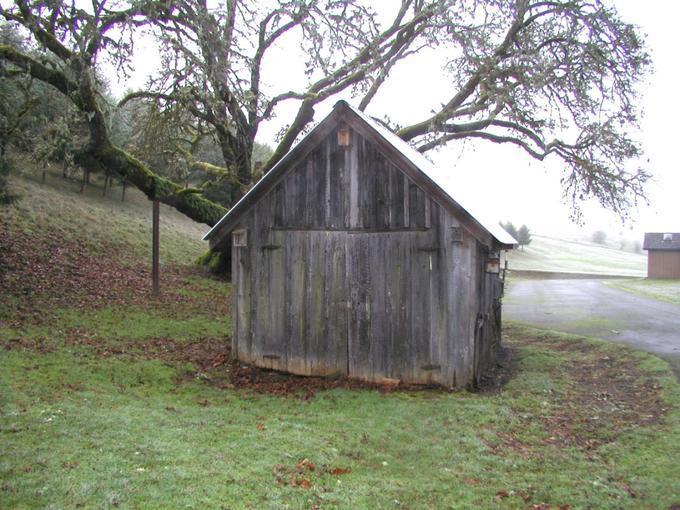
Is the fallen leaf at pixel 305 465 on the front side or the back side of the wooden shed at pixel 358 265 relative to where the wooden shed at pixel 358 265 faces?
on the front side

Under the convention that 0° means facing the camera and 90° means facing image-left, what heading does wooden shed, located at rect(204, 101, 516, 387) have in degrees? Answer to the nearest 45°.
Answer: approximately 0°

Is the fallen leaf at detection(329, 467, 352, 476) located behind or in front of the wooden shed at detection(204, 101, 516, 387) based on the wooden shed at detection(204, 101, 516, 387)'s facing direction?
in front
